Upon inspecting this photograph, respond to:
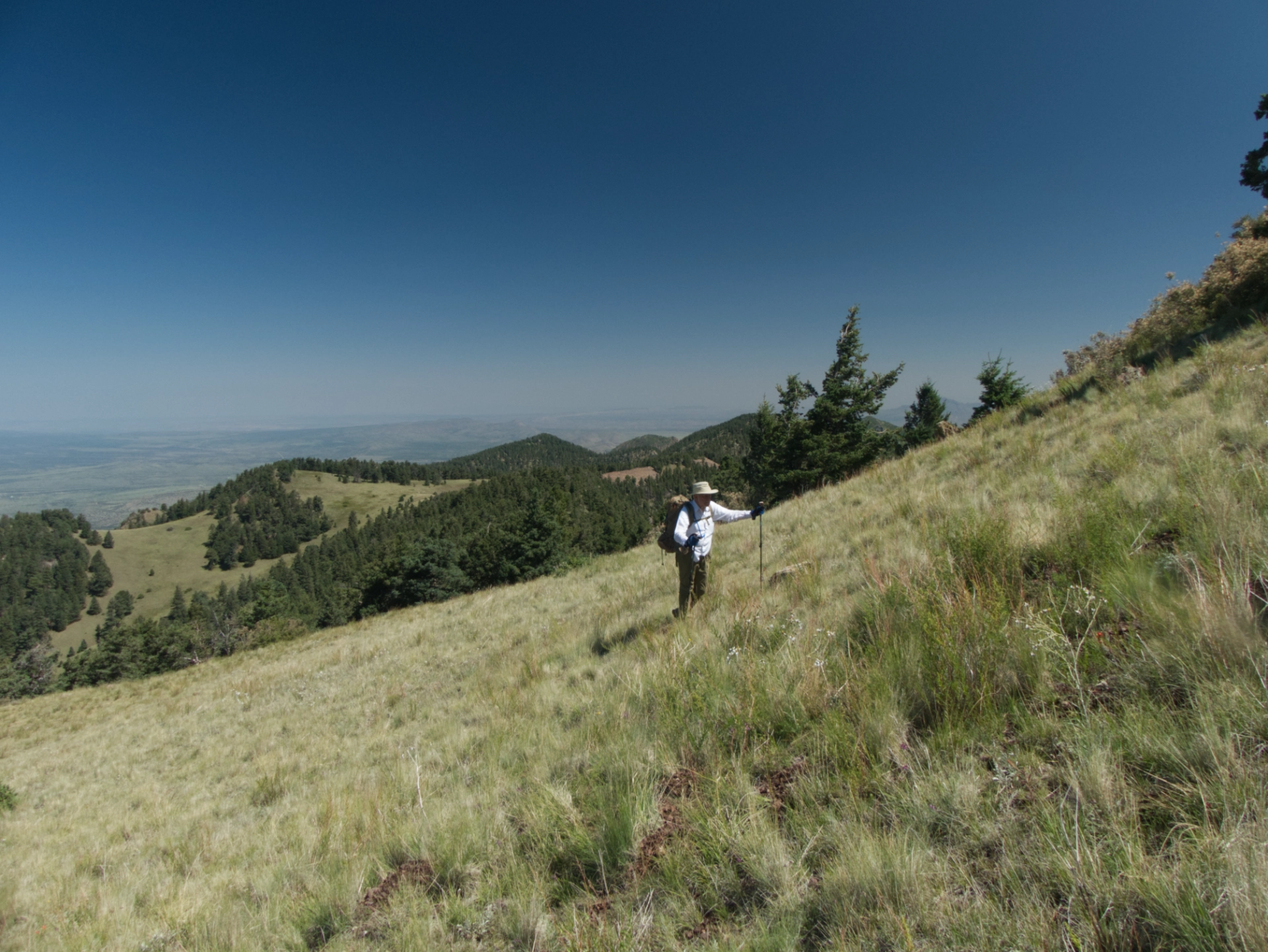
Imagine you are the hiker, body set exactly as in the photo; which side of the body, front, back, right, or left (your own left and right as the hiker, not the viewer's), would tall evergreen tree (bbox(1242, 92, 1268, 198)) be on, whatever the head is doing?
left

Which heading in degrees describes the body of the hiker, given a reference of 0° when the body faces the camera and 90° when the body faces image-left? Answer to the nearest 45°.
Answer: approximately 315°

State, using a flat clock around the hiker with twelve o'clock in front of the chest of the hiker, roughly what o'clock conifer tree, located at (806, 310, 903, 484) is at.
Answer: The conifer tree is roughly at 8 o'clock from the hiker.

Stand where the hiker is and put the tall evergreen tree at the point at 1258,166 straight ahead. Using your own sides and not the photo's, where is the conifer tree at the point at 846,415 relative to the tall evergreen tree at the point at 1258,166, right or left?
left
